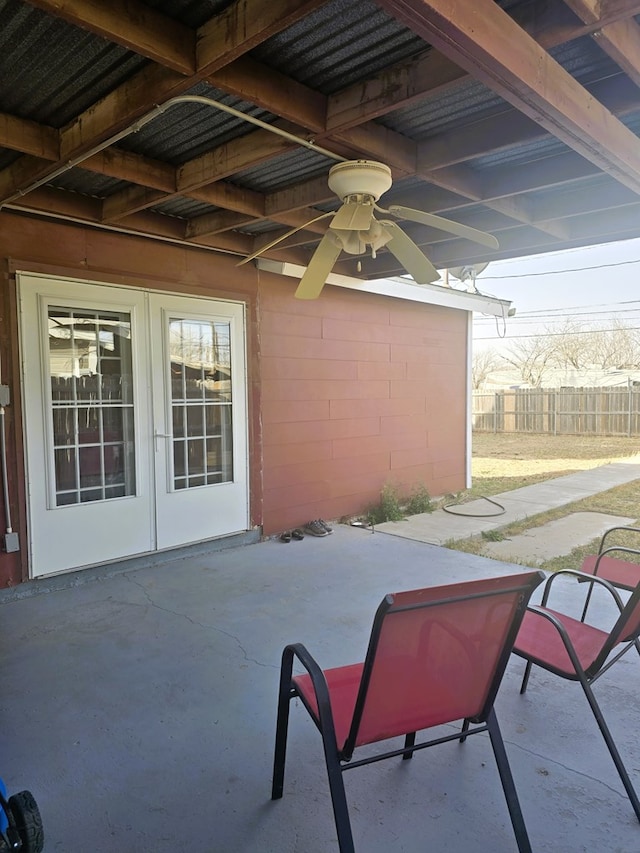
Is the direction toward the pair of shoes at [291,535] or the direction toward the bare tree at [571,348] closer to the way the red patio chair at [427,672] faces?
the pair of shoes

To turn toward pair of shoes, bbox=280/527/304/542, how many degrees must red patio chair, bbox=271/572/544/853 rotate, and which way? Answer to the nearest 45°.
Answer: approximately 45° to its right

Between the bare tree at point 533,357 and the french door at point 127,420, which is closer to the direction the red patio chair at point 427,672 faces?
the french door

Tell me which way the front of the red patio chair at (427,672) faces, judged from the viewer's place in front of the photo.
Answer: facing away from the viewer and to the left of the viewer

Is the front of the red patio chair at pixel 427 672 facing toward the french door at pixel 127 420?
yes

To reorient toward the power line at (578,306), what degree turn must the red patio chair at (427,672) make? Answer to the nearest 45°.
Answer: approximately 45° to its right

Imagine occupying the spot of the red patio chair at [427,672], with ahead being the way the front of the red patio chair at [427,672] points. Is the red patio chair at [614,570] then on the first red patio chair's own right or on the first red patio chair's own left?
on the first red patio chair's own right

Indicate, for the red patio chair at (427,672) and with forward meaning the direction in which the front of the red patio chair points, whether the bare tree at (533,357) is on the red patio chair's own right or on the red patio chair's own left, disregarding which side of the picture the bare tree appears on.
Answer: on the red patio chair's own right

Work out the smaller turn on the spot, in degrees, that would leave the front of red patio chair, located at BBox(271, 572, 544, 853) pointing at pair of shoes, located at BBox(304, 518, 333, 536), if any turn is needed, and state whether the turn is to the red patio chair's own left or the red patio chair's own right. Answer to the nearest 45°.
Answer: approximately 45° to the red patio chair's own right

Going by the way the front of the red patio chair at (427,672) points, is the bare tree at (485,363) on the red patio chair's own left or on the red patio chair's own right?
on the red patio chair's own right
